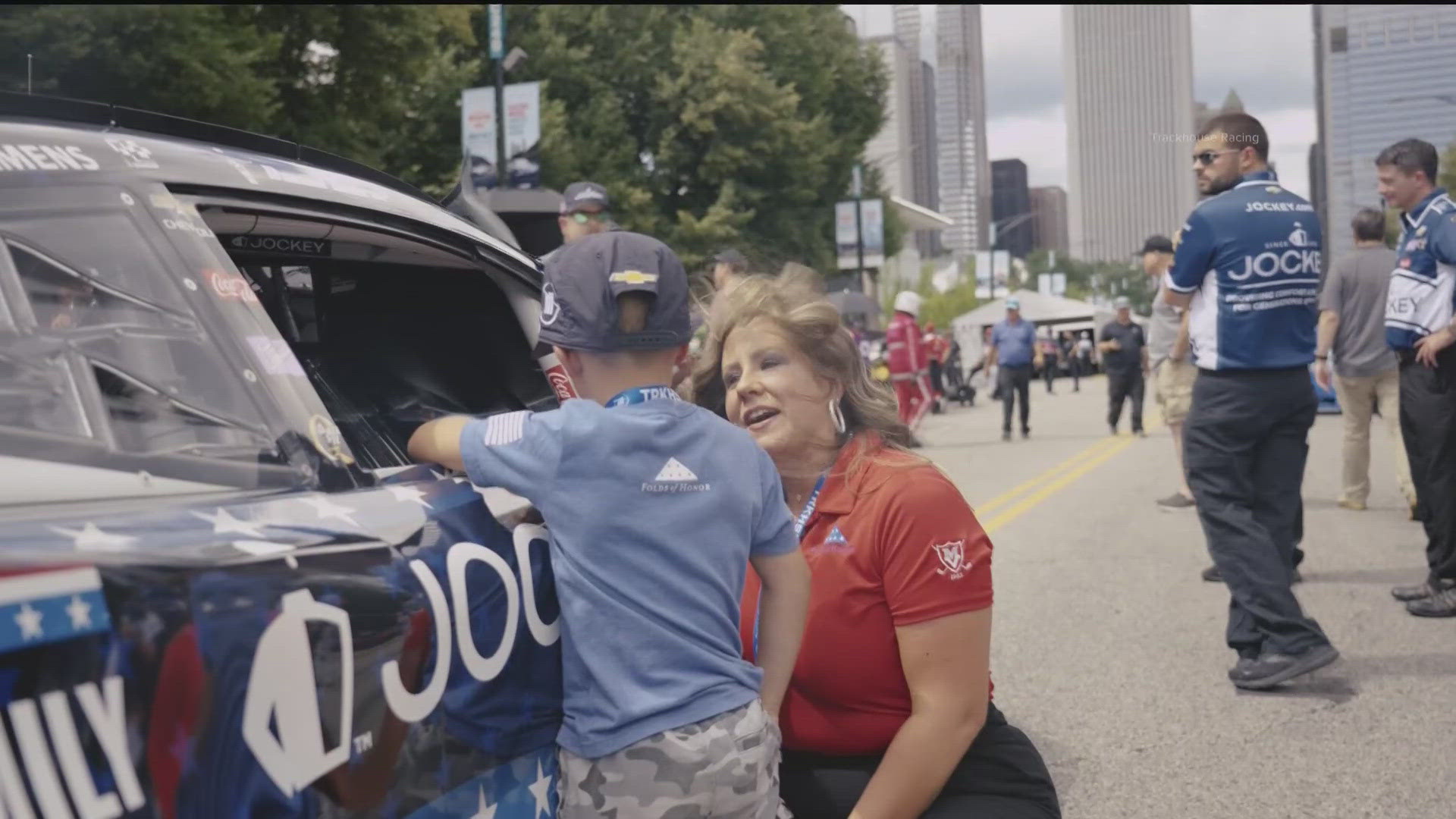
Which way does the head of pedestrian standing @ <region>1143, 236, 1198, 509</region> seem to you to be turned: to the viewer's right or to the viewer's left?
to the viewer's left

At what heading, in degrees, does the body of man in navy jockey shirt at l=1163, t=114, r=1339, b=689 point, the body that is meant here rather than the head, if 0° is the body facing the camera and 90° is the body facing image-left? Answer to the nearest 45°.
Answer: approximately 135°

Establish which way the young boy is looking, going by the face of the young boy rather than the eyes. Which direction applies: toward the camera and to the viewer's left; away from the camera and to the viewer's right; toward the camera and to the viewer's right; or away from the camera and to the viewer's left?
away from the camera and to the viewer's left

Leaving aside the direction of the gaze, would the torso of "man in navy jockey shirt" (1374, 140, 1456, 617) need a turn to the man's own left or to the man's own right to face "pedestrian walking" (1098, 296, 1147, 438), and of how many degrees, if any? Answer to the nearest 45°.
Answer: approximately 90° to the man's own right

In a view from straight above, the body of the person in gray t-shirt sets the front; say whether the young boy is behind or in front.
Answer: behind

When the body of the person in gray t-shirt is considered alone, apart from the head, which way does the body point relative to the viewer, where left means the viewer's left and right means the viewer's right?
facing away from the viewer

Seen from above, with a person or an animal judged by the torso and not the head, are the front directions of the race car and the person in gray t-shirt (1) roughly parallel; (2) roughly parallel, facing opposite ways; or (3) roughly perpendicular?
roughly perpendicular

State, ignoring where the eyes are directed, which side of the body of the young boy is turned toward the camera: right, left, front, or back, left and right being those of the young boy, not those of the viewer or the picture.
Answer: back

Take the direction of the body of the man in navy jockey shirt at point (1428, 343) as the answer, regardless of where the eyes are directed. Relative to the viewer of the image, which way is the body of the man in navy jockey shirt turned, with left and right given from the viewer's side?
facing to the left of the viewer
